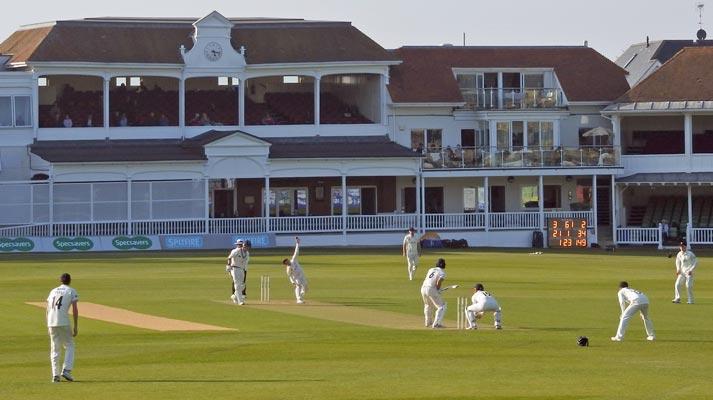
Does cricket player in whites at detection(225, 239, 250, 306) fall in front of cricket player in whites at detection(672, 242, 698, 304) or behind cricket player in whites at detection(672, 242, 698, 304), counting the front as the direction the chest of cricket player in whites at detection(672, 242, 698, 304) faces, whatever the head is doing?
in front

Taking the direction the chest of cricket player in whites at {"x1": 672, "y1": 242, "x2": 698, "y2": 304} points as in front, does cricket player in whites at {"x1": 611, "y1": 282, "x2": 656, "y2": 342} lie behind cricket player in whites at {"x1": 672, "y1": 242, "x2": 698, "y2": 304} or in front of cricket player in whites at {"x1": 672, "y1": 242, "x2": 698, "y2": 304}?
in front

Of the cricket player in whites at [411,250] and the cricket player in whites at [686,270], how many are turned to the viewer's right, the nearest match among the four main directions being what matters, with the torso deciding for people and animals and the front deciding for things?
0

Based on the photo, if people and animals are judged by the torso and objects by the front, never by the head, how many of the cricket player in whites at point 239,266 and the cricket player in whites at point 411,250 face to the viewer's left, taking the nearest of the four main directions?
0

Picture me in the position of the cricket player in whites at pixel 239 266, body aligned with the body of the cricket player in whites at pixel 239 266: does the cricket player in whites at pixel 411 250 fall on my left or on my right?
on my left

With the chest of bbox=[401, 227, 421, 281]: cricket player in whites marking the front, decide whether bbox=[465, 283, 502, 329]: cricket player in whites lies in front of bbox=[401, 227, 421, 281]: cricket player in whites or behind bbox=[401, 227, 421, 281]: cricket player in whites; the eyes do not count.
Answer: in front

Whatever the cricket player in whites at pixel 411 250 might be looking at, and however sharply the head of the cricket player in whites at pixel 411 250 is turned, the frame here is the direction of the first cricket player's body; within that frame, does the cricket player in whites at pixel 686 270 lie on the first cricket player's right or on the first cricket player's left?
on the first cricket player's left

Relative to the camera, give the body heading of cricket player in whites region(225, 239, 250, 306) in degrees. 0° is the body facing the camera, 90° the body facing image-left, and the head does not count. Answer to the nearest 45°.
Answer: approximately 315°
